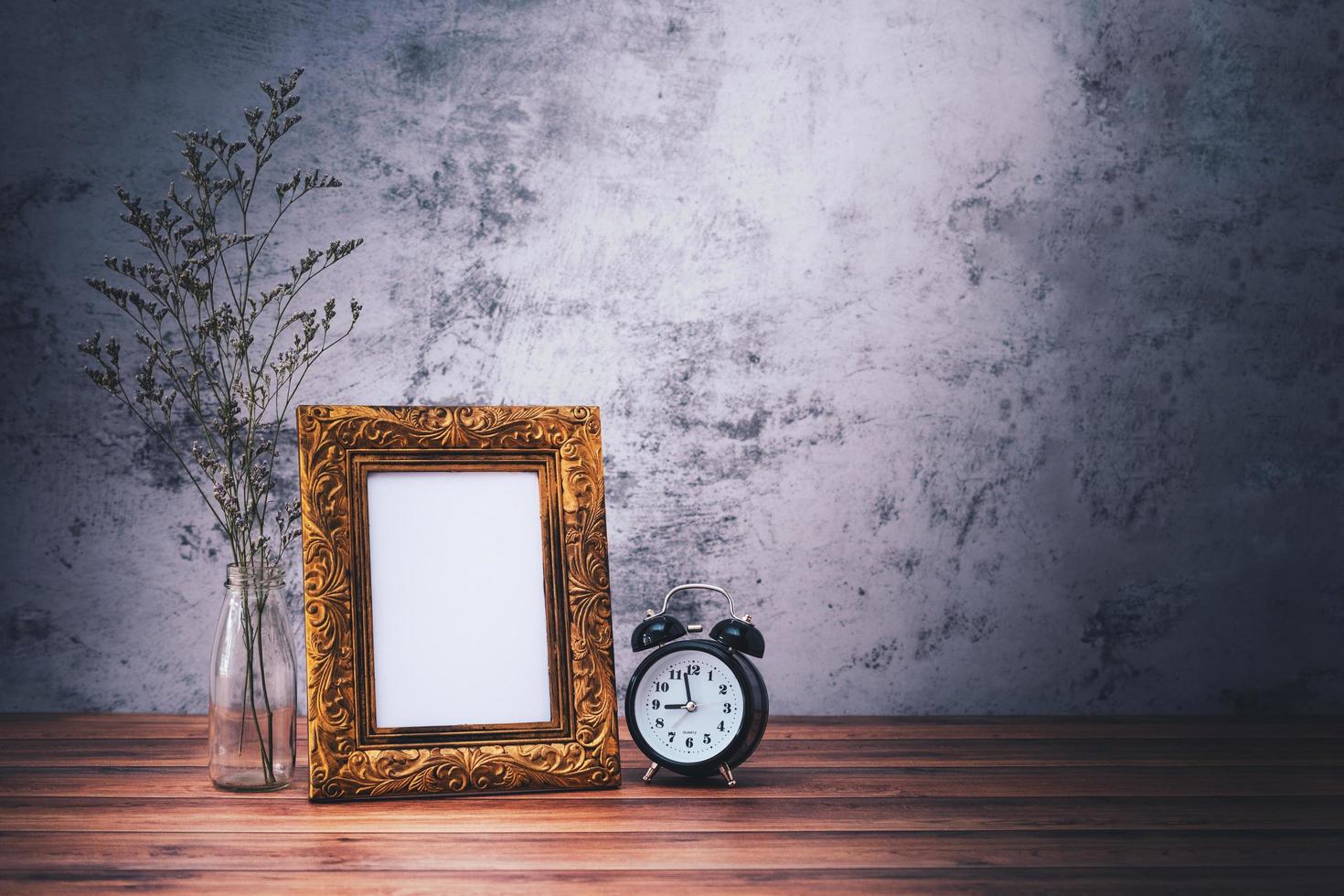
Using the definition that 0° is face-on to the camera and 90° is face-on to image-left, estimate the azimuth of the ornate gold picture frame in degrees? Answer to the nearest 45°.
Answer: approximately 0°
